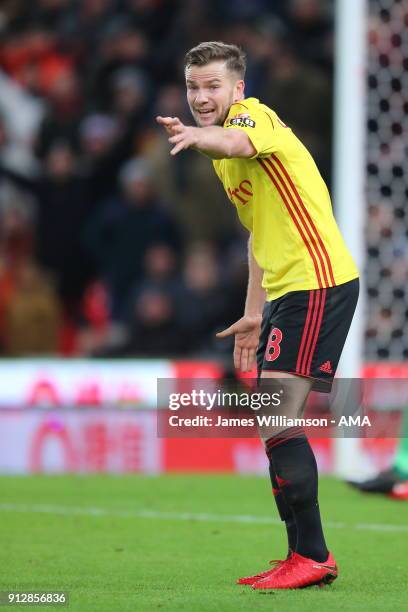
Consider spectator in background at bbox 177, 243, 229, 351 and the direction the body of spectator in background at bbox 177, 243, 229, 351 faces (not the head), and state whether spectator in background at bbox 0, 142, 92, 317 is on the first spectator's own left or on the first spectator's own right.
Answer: on the first spectator's own right

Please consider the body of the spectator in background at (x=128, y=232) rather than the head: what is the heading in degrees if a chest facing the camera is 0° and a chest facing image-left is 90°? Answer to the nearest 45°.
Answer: approximately 0°

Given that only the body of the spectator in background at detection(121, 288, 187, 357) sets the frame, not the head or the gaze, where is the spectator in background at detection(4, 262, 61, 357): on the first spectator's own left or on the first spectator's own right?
on the first spectator's own right

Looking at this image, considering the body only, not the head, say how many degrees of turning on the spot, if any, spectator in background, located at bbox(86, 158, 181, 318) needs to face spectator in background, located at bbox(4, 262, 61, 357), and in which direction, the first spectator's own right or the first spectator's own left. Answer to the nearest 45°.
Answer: approximately 90° to the first spectator's own right

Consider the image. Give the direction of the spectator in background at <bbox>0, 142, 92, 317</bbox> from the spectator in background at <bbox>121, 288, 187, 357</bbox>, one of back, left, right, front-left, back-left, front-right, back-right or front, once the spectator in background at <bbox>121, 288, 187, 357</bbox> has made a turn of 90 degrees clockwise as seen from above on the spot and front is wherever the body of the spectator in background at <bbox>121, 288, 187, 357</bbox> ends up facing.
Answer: front-right
